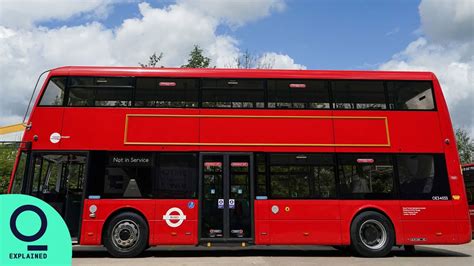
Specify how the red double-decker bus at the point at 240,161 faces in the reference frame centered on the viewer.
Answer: facing to the left of the viewer
